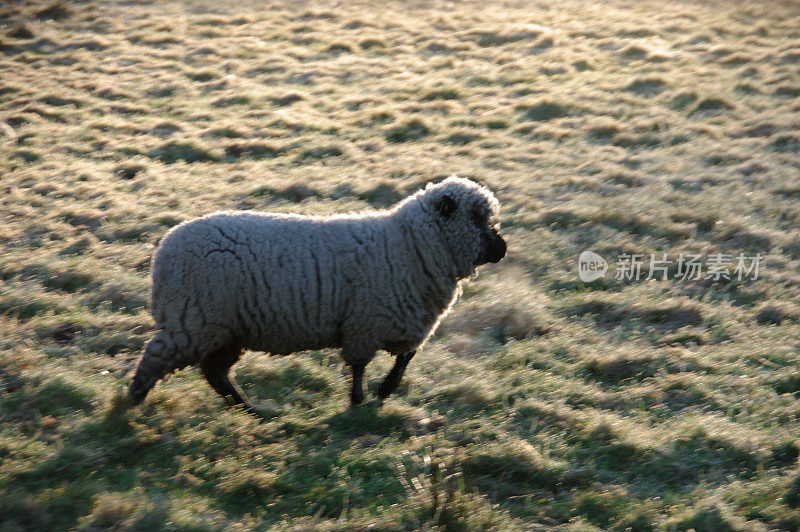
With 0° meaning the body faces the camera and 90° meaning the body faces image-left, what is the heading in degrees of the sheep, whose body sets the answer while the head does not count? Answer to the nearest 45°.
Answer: approximately 270°
